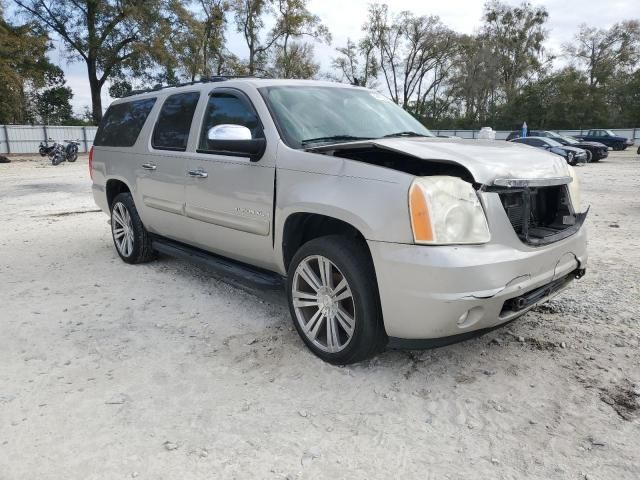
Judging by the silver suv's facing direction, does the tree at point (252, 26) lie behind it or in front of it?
behind

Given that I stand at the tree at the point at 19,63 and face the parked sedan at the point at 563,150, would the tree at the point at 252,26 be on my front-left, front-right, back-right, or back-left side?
front-left

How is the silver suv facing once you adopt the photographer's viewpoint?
facing the viewer and to the right of the viewer

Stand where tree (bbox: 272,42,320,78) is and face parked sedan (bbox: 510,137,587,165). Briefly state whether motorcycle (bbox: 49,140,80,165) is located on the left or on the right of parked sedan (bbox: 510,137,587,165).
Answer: right

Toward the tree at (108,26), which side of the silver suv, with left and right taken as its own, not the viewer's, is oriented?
back

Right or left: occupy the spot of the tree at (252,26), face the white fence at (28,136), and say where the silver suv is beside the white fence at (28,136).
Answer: left

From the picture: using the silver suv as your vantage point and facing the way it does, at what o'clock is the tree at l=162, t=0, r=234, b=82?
The tree is roughly at 7 o'clock from the silver suv.

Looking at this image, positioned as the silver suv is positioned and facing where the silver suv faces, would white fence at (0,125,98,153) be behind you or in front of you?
behind

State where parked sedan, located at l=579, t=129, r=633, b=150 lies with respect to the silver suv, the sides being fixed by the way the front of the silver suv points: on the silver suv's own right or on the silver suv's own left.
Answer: on the silver suv's own left
